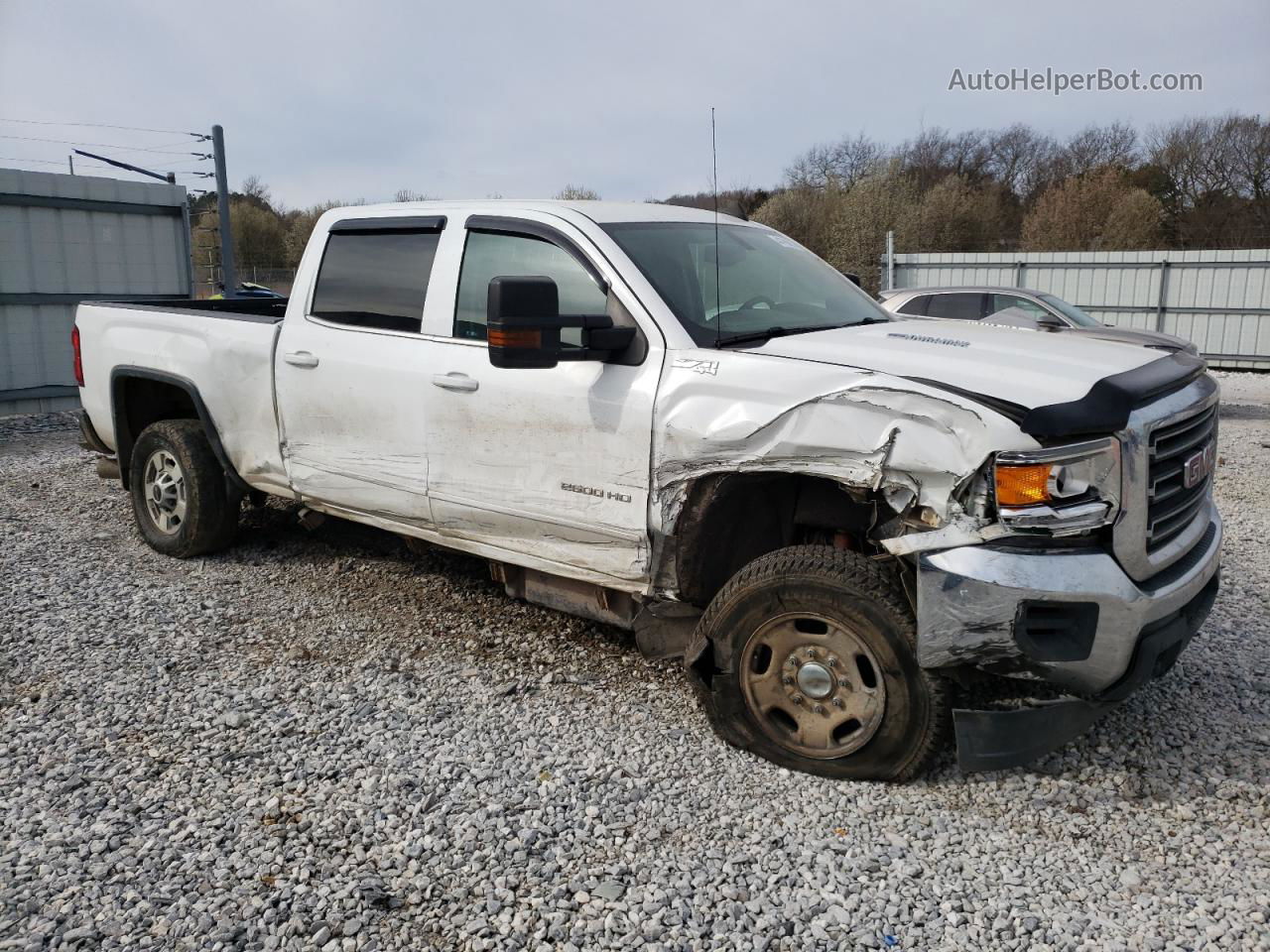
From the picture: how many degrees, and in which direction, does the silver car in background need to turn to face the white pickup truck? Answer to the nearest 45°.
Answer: approximately 90° to its right

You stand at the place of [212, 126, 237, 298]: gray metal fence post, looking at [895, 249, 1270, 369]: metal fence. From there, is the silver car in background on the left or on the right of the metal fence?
right

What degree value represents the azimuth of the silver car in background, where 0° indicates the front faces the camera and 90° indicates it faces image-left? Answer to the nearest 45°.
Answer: approximately 270°

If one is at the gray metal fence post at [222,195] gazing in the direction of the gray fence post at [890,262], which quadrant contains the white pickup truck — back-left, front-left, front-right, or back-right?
front-right

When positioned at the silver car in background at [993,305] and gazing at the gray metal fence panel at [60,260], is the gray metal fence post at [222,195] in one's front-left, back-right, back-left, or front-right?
front-right

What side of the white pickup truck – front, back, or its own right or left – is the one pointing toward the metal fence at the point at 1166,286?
left

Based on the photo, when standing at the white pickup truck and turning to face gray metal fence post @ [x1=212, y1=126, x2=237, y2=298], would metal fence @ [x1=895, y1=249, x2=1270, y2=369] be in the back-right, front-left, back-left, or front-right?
front-right

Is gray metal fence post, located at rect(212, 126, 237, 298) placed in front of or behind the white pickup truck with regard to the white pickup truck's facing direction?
behind

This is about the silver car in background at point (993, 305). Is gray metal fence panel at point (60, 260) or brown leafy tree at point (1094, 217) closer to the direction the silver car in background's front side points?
the brown leafy tree

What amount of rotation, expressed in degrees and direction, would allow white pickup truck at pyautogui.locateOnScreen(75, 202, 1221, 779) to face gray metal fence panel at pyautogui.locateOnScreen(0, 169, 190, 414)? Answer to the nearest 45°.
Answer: approximately 180°

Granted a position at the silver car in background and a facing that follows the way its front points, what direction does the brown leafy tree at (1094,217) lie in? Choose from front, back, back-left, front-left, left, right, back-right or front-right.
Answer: left

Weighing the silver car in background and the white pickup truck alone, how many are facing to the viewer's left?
0

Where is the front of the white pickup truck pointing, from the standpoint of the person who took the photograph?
facing the viewer and to the right of the viewer

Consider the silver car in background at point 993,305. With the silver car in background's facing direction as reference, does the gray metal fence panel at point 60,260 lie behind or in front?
behind
